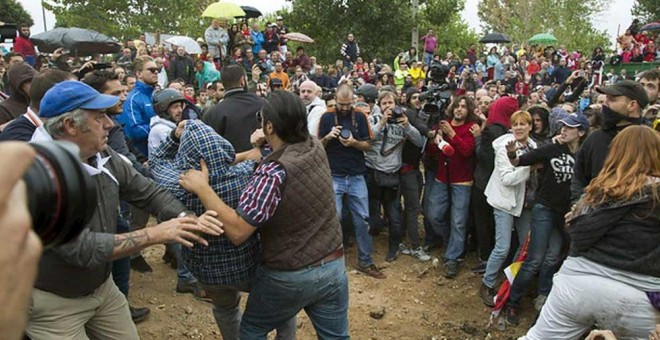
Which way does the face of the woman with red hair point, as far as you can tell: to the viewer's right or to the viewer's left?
to the viewer's left

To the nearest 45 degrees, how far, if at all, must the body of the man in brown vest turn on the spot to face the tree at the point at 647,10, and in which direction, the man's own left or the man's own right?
approximately 90° to the man's own right

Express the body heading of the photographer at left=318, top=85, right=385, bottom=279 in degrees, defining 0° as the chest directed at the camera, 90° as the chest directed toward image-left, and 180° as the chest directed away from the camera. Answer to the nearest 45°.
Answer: approximately 0°

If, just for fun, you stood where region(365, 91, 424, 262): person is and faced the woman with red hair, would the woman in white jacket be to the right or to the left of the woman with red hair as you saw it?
left

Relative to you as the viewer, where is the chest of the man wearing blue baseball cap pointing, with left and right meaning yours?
facing to the right of the viewer

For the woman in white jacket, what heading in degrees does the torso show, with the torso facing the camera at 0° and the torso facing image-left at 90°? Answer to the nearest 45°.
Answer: approximately 315°

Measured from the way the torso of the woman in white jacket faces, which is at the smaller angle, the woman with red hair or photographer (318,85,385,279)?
the woman with red hair

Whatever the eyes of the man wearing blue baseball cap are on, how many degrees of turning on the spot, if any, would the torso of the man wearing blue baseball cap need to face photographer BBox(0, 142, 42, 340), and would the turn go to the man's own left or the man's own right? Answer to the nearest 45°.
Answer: approximately 90° to the man's own right

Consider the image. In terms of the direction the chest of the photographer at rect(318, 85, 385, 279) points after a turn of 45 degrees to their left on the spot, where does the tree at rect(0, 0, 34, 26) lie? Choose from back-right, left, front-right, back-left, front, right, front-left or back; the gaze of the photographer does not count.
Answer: back

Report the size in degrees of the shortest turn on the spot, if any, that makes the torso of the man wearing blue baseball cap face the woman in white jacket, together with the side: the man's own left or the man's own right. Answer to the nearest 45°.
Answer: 0° — they already face them

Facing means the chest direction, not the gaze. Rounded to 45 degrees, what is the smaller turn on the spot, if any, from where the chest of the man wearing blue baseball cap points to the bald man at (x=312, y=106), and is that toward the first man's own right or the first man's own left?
approximately 45° to the first man's own left
